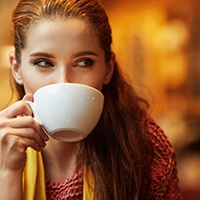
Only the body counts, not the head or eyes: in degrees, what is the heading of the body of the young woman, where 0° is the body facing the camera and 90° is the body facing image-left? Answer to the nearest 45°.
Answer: approximately 0°

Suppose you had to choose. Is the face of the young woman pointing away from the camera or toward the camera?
toward the camera
